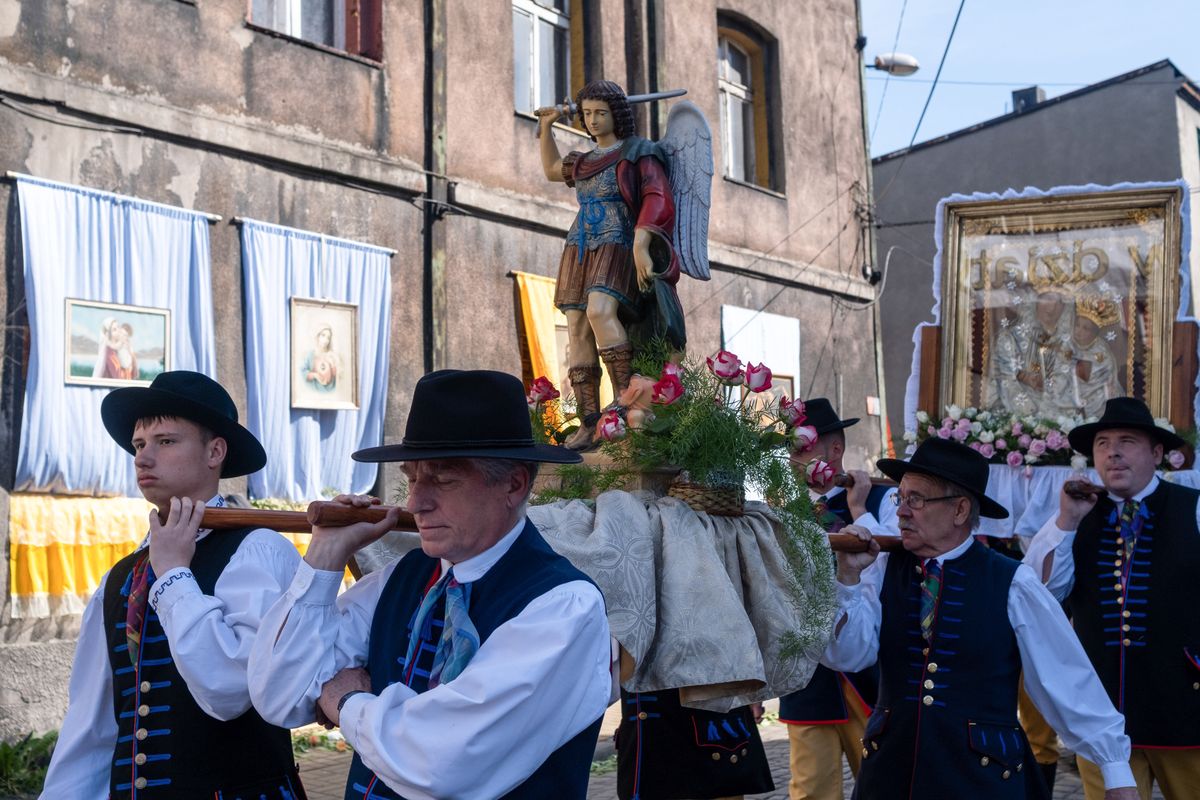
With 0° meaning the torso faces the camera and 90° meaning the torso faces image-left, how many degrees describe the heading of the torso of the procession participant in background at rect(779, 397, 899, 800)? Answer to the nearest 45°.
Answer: approximately 45°

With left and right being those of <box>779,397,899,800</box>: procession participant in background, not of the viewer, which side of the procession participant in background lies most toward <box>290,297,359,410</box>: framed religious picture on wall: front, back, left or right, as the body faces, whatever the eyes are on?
right

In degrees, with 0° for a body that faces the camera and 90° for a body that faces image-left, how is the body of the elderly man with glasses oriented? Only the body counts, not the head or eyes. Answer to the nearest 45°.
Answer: approximately 45°

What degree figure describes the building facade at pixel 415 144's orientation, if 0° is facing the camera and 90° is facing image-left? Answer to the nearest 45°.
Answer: approximately 315°

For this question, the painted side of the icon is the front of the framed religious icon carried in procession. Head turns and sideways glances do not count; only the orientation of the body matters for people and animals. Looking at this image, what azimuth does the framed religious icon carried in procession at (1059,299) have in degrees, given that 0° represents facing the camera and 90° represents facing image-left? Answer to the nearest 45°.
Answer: approximately 0°

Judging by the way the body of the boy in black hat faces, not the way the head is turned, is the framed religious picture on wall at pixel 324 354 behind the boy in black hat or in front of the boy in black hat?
behind

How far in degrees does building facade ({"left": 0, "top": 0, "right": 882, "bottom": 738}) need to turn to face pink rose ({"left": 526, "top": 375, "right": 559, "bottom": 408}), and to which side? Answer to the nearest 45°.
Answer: approximately 45° to its right
